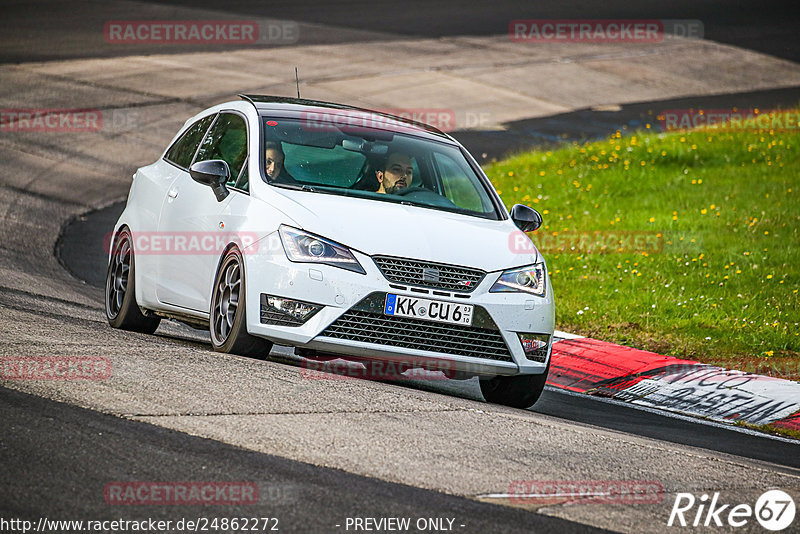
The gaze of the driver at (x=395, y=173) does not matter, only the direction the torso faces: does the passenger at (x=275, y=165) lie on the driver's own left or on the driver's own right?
on the driver's own right

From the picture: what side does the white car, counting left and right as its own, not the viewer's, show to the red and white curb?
left
